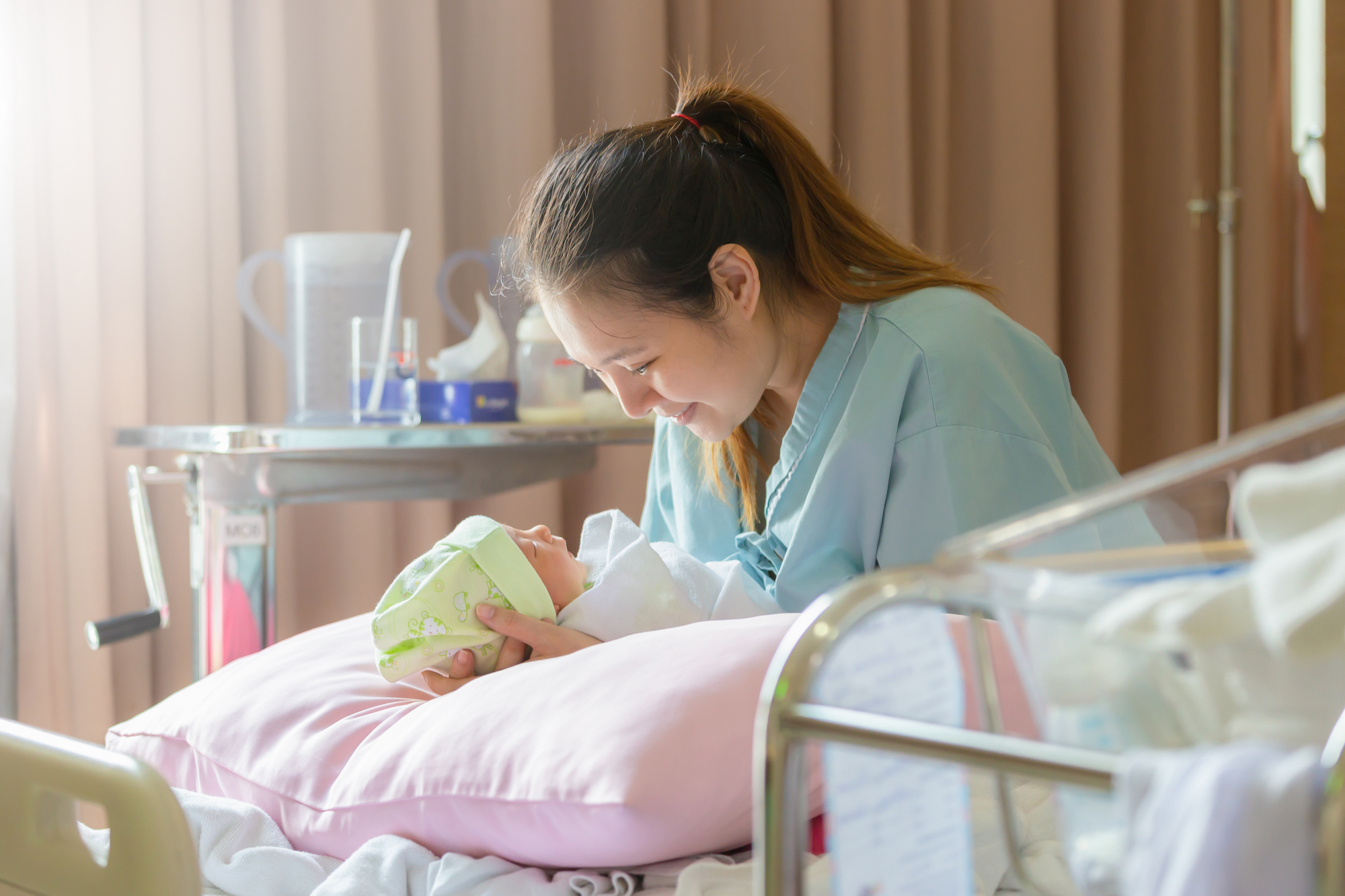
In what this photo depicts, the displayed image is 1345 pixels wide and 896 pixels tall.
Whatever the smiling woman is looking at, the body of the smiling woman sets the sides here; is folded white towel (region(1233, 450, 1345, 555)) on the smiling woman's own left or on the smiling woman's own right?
on the smiling woman's own left

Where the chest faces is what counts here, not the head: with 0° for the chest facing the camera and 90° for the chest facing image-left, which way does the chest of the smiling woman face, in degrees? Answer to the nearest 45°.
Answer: approximately 45°

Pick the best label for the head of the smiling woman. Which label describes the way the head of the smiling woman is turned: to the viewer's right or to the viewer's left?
to the viewer's left
